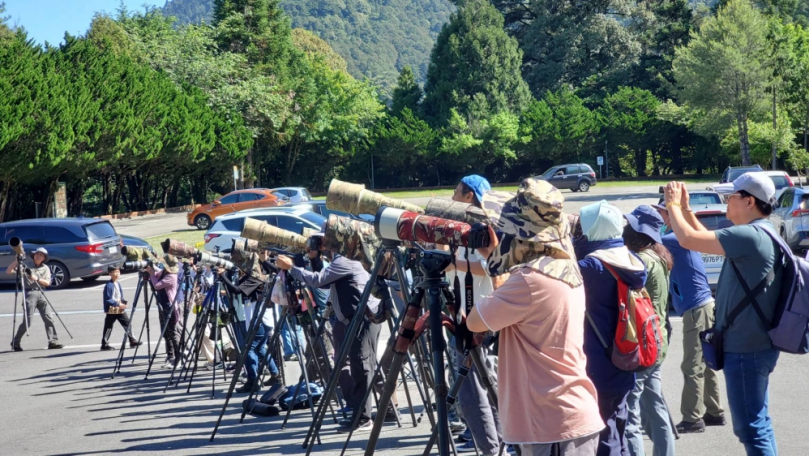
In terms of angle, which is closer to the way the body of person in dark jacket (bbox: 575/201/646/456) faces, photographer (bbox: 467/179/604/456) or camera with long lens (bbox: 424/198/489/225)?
the camera with long lens

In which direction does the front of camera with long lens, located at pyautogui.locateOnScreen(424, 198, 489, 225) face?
to the viewer's left

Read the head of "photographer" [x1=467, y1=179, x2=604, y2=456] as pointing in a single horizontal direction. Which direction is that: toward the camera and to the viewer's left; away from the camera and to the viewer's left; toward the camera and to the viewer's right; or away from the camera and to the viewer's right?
away from the camera and to the viewer's left

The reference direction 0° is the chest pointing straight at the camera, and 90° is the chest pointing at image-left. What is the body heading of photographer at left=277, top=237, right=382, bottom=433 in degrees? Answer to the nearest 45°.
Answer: approximately 90°

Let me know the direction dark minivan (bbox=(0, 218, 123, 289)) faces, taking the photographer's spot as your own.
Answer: facing away from the viewer and to the left of the viewer

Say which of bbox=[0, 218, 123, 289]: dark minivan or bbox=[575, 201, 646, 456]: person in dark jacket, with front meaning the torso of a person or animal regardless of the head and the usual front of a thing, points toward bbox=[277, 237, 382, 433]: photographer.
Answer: the person in dark jacket

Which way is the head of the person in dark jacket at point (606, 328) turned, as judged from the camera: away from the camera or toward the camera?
away from the camera

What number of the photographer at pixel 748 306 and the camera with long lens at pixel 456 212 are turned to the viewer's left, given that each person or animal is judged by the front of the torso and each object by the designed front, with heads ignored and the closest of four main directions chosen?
2

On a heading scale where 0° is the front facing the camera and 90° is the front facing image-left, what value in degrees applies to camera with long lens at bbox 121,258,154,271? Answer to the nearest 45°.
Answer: approximately 90°

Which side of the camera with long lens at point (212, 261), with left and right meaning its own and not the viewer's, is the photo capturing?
left

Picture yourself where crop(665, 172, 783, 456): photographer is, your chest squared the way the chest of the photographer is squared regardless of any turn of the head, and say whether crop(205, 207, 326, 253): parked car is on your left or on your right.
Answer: on your right

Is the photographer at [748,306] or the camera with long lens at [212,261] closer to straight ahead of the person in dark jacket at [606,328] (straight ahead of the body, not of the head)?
the camera with long lens

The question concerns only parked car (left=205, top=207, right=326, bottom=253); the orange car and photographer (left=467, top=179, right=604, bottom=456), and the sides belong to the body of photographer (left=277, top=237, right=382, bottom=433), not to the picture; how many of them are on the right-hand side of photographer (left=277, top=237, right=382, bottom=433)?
2
